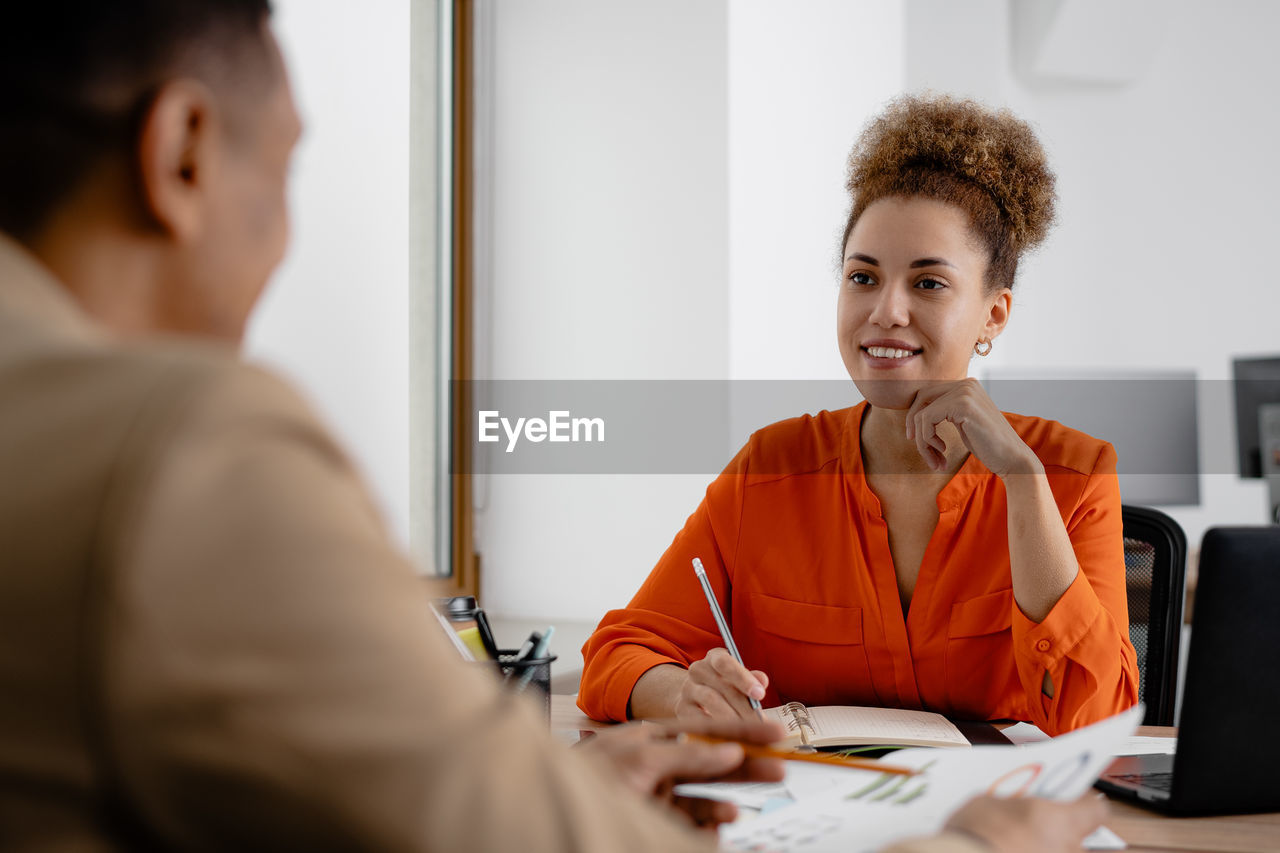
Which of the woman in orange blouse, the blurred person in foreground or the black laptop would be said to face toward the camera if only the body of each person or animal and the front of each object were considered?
the woman in orange blouse

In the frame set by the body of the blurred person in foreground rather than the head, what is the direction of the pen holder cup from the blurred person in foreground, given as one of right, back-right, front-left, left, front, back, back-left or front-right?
front-left

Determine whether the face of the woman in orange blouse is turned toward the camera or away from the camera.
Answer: toward the camera

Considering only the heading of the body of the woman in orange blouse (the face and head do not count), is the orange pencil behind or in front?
in front

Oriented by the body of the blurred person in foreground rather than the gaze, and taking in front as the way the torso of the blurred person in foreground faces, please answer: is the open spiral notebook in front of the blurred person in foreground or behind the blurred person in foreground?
in front

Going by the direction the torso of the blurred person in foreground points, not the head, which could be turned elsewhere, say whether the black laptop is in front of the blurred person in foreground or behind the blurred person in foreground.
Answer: in front

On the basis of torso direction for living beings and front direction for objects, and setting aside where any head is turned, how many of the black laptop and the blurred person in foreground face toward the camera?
0

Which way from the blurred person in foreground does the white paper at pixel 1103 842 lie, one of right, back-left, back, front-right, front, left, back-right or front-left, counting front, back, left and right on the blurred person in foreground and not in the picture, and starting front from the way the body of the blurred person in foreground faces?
front

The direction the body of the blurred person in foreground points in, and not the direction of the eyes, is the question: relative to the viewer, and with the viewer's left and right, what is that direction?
facing away from the viewer and to the right of the viewer

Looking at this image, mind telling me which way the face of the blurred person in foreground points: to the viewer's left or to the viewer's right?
to the viewer's right

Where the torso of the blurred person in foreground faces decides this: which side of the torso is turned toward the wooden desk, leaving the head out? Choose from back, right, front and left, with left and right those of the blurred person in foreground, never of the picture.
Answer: front

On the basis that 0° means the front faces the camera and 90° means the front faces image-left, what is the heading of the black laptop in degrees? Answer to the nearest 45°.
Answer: approximately 135°

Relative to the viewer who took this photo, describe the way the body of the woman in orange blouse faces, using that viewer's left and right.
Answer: facing the viewer
